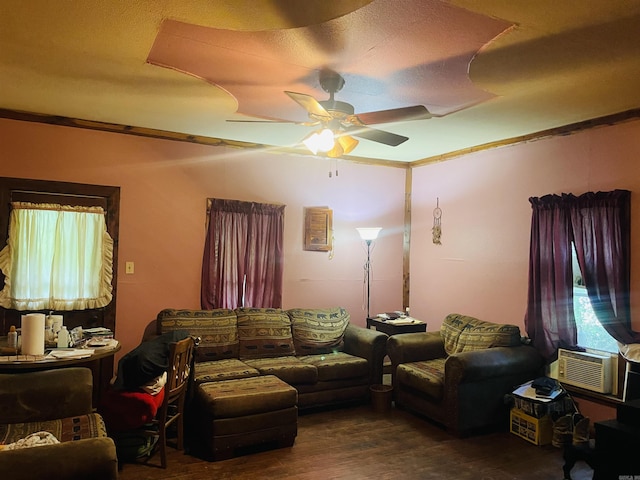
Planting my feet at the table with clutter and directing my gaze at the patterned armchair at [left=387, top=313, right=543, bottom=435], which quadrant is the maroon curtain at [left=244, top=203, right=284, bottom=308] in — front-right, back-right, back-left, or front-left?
front-left

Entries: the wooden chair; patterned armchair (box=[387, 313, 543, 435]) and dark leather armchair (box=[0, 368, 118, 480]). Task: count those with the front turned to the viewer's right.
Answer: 1

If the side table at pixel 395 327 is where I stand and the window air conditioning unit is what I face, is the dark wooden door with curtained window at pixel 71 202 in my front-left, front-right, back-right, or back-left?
back-right

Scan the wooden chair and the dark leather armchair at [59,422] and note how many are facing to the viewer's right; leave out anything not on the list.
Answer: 1

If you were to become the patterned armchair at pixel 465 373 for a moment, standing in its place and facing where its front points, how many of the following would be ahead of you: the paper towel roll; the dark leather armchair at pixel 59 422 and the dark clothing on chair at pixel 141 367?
3

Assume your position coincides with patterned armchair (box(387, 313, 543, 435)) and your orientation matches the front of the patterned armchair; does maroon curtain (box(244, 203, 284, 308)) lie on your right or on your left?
on your right

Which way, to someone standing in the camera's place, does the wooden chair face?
facing away from the viewer and to the left of the viewer

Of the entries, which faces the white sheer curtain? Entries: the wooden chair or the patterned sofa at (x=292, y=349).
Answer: the wooden chair

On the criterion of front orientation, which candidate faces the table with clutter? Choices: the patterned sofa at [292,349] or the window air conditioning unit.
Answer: the window air conditioning unit

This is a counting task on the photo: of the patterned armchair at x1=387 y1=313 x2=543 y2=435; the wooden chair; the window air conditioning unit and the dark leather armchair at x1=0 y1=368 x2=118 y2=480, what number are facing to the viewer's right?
1

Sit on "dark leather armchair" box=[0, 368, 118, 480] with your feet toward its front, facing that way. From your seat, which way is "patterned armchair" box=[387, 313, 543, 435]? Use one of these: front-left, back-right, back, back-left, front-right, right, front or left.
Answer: front

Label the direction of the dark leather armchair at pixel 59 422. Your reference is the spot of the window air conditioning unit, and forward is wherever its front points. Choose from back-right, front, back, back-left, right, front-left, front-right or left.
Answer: front

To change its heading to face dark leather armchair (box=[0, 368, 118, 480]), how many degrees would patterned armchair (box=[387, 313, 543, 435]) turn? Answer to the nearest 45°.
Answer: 0° — it already faces it

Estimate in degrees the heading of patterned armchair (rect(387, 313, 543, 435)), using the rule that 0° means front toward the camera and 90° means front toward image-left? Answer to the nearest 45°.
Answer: approximately 45°

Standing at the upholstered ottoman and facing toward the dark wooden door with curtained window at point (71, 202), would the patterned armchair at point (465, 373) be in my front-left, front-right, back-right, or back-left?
back-right
